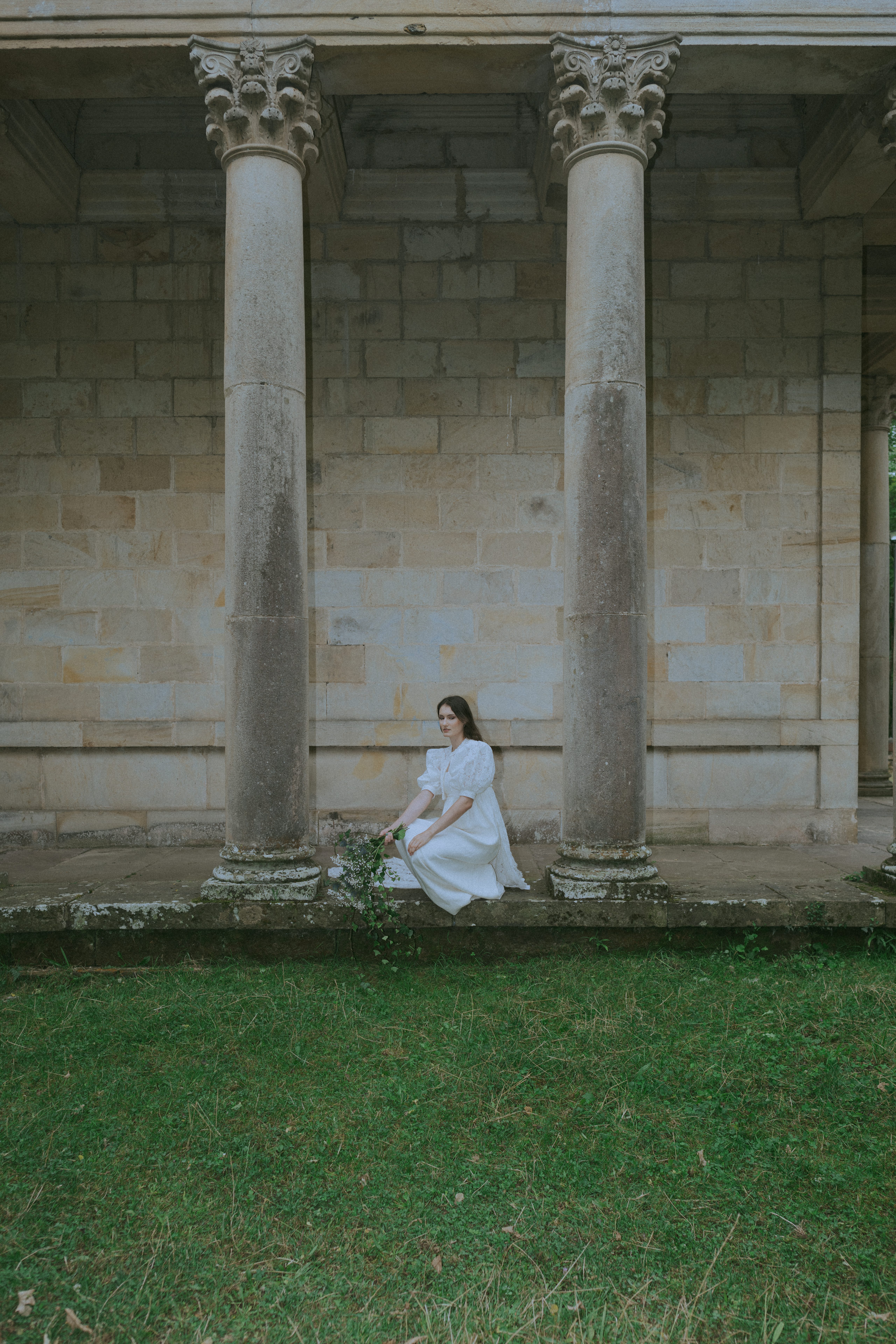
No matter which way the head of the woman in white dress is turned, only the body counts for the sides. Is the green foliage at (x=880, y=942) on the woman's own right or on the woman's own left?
on the woman's own left

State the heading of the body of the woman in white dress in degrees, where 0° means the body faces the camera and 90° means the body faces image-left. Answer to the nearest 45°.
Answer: approximately 45°

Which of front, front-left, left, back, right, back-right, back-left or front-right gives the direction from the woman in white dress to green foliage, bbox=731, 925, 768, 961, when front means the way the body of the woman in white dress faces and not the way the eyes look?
back-left

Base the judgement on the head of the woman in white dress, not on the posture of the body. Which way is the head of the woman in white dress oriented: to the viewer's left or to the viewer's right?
to the viewer's left
